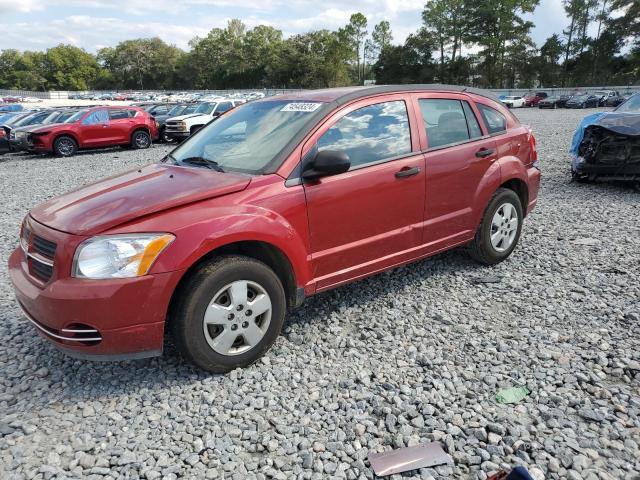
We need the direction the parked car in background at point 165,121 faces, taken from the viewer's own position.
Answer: facing the viewer and to the left of the viewer

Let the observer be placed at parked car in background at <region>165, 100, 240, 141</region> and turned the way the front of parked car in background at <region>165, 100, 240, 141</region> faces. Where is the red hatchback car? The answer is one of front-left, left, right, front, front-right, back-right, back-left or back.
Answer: front-left

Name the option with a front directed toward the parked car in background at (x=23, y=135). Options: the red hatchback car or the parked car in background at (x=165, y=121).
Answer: the parked car in background at (x=165, y=121)

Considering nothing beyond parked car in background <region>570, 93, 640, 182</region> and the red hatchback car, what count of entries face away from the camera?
0

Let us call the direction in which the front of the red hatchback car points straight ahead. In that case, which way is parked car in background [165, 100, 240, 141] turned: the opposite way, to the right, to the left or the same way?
the same way

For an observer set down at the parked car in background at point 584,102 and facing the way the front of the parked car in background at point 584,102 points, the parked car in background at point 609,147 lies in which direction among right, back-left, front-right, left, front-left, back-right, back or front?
front-left

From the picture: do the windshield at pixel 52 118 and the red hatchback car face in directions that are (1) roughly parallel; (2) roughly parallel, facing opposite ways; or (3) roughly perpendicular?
roughly parallel

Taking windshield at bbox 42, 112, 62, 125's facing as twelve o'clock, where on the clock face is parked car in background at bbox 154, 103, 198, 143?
The parked car in background is roughly at 7 o'clock from the windshield.

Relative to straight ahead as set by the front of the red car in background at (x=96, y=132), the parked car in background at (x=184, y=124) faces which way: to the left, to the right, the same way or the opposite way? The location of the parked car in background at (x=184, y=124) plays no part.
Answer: the same way

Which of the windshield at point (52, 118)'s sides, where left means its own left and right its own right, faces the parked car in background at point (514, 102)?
back

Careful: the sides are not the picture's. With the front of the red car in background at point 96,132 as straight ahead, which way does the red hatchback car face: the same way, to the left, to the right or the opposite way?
the same way

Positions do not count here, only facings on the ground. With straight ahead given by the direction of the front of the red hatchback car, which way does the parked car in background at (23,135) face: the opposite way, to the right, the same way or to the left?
the same way

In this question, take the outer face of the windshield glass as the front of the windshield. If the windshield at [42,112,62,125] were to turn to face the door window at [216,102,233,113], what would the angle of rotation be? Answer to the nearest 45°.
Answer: approximately 135° to its left

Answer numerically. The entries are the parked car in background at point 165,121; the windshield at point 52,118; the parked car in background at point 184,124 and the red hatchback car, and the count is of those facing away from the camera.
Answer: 0
